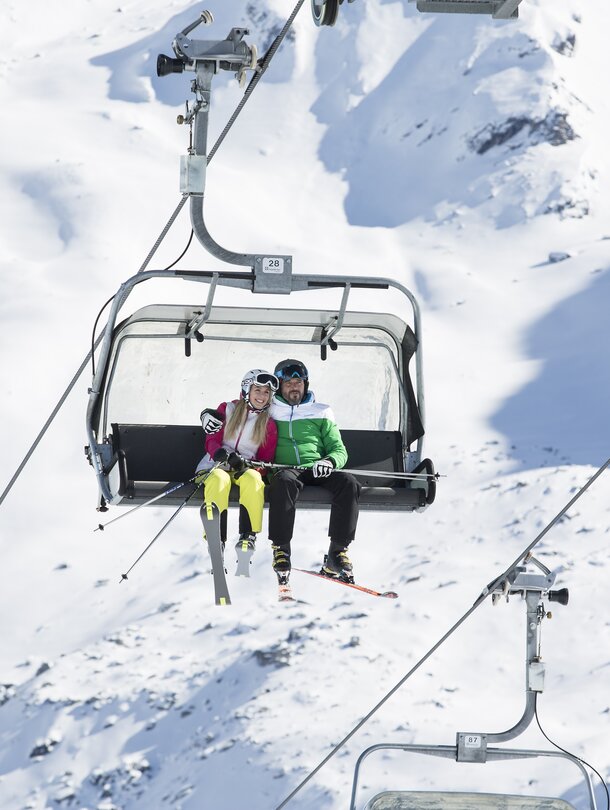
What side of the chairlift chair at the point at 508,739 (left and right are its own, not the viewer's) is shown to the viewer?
back

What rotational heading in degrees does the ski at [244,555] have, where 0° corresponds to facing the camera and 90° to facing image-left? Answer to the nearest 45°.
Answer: approximately 0°

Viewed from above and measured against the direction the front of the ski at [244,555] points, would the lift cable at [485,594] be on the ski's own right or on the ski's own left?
on the ski's own left

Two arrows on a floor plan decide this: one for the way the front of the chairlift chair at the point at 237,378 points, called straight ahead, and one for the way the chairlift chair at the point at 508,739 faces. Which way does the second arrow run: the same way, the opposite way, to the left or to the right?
the opposite way

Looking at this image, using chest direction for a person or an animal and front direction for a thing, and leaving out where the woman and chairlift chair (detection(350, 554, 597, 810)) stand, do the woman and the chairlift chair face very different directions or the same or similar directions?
very different directions
